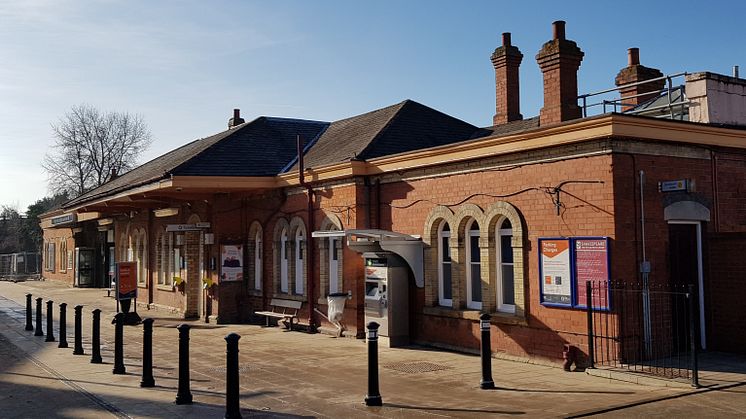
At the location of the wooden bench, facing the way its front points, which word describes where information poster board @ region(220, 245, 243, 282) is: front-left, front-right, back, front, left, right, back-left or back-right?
right

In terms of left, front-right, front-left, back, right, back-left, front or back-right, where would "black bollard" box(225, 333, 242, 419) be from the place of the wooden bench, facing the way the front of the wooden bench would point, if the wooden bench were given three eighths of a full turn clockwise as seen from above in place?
back

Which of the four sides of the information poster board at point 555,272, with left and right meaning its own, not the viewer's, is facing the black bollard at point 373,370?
front

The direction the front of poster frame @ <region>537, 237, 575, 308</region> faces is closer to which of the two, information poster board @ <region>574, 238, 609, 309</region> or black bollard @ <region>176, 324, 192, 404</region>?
the black bollard

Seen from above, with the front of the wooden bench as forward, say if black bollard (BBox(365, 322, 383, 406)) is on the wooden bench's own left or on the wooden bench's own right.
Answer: on the wooden bench's own left

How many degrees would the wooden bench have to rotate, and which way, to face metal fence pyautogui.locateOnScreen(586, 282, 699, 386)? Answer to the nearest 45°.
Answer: approximately 90° to its left

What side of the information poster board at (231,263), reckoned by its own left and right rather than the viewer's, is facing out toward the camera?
front

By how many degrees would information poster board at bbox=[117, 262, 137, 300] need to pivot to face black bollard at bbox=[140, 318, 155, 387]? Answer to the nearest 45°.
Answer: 0° — it already faces it

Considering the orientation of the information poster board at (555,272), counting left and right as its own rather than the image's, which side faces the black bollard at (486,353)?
front

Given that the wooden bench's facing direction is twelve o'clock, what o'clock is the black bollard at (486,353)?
The black bollard is roughly at 10 o'clock from the wooden bench.

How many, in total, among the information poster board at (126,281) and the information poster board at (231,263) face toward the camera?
2

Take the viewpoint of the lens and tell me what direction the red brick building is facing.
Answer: facing the viewer and to the left of the viewer

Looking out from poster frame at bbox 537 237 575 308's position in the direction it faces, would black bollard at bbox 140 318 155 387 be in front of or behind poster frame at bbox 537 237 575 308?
in front

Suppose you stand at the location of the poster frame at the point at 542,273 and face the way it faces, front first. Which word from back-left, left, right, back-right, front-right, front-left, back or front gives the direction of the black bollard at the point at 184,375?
front

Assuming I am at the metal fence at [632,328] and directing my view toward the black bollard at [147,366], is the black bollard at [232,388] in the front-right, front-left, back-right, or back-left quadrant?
front-left

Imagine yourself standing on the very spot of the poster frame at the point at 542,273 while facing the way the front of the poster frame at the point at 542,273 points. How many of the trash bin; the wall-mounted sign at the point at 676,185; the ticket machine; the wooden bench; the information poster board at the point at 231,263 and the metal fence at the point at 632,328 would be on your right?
4

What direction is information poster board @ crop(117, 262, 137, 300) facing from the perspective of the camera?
toward the camera

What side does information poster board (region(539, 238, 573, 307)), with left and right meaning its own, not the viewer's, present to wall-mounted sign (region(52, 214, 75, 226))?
right

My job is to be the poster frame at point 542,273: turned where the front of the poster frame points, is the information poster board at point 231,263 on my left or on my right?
on my right
